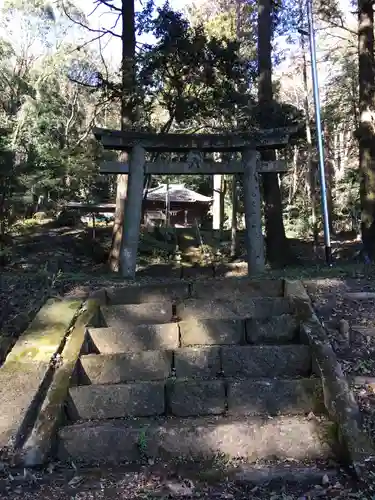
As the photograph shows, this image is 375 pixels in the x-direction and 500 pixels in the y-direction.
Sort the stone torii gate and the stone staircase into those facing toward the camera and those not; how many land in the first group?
2

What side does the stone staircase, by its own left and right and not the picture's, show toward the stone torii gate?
back

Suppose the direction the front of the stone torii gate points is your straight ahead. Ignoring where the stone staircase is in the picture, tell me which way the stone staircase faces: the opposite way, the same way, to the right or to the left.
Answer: the same way

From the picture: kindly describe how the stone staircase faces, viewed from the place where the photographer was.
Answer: facing the viewer

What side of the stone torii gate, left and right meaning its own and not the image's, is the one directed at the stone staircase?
front

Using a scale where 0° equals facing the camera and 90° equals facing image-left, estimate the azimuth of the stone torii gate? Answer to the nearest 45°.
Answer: approximately 0°

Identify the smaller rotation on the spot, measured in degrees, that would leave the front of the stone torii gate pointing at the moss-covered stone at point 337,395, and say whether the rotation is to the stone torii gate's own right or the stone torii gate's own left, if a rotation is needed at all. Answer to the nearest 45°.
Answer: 0° — it already faces it

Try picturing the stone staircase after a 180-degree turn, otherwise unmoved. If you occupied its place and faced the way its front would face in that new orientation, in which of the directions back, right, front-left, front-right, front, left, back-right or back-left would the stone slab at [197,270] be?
front

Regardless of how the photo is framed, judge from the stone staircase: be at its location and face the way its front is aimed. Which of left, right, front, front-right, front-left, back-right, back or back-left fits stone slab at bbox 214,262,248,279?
back

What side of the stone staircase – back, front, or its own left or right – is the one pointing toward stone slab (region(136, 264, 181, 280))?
back

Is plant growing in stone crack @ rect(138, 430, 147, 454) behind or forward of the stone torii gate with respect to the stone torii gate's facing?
forward
